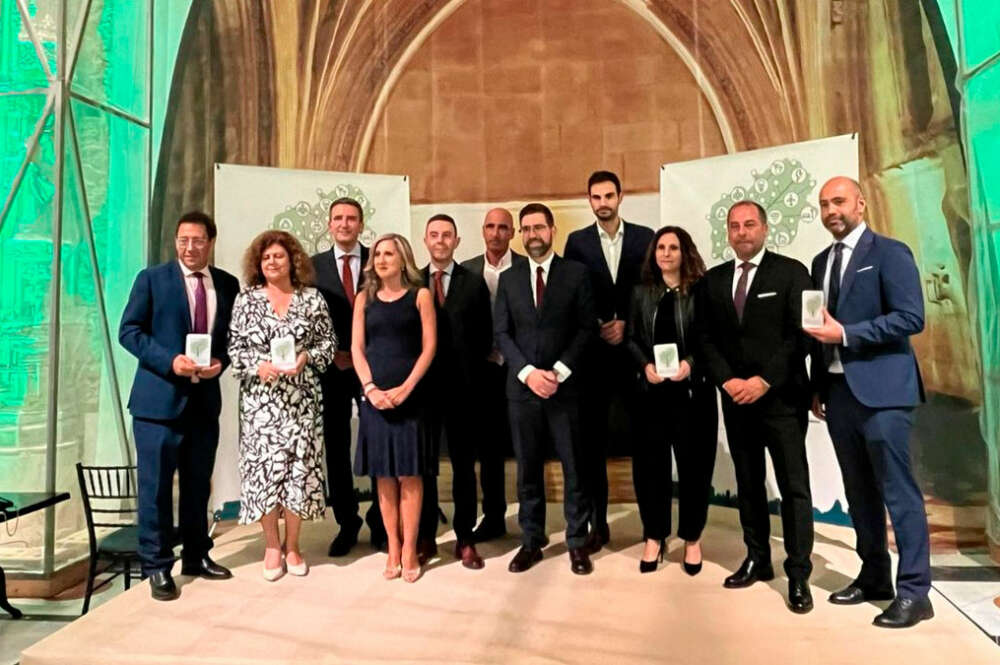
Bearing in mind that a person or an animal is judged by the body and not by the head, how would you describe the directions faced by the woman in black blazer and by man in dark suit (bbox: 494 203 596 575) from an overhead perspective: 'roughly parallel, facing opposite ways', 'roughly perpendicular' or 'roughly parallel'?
roughly parallel

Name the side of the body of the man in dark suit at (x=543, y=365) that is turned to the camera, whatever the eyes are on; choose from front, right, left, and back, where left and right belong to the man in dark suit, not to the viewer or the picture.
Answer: front

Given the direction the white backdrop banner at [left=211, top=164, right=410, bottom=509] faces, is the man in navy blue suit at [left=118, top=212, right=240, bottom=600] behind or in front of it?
in front

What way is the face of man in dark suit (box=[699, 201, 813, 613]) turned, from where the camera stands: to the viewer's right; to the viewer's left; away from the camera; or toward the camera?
toward the camera

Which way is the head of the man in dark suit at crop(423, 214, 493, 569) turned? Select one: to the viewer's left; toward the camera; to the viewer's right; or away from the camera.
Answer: toward the camera

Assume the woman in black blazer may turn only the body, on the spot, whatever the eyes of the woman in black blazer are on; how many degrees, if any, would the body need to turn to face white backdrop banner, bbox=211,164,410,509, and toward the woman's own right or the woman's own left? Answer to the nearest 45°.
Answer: approximately 90° to the woman's own right

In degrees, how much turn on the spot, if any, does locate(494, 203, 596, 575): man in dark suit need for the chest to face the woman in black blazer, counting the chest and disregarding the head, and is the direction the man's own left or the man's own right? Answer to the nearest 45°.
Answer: approximately 90° to the man's own left

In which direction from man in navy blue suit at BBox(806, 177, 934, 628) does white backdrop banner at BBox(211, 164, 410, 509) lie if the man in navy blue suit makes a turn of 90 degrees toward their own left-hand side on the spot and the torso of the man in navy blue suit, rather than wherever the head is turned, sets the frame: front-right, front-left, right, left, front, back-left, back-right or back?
back-right

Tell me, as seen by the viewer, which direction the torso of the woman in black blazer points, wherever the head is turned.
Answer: toward the camera

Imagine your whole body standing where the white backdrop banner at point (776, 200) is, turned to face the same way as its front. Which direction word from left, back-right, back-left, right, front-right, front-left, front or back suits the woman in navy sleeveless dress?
front

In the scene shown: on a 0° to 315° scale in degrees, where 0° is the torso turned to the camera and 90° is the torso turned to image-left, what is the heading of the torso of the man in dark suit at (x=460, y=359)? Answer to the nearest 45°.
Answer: approximately 0°

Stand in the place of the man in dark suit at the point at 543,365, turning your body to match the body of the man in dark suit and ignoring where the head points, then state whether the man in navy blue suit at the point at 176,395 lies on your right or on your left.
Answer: on your right

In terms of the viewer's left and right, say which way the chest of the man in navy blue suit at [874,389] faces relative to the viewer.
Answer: facing the viewer and to the left of the viewer

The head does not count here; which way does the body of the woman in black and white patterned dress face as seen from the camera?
toward the camera
